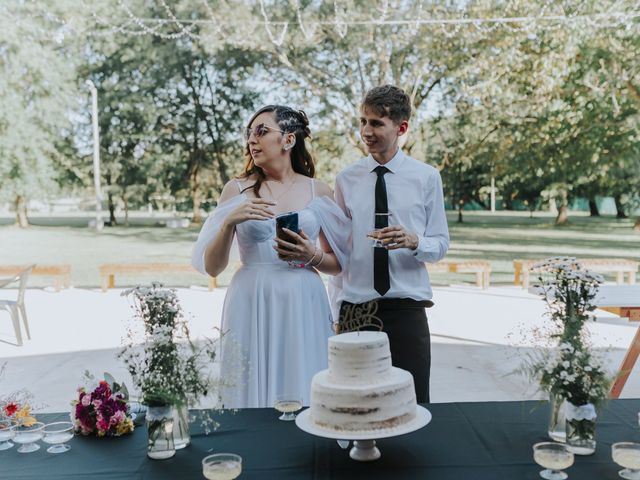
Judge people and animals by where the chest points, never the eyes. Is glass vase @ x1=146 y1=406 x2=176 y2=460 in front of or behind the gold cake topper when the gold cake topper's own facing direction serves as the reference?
in front

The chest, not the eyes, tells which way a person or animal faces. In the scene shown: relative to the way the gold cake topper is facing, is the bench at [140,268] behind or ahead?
behind

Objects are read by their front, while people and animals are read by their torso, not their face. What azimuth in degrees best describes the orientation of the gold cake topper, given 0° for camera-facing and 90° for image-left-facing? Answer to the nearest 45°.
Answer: approximately 0°

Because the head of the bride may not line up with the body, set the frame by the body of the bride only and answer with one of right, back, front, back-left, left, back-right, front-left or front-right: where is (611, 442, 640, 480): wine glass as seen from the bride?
front-left

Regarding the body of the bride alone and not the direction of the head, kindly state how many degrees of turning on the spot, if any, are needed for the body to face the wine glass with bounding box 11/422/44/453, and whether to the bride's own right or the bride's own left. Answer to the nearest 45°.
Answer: approximately 45° to the bride's own right

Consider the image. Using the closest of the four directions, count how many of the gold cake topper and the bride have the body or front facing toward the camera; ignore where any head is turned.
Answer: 2

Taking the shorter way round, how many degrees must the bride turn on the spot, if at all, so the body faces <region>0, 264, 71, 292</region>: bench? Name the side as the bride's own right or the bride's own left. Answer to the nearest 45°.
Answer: approximately 135° to the bride's own right

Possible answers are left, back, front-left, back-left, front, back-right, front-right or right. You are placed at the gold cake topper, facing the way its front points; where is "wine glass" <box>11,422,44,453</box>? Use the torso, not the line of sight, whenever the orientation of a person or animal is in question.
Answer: front-right
